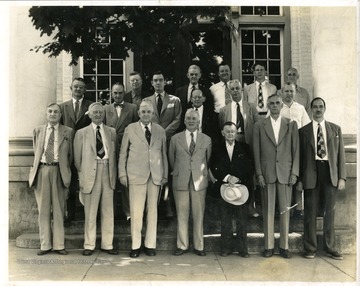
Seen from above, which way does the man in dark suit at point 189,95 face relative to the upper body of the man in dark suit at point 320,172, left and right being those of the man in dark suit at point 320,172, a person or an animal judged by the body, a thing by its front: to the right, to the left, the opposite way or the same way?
the same way

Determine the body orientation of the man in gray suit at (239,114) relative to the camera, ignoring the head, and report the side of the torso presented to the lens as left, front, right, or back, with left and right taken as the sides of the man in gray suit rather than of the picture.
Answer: front

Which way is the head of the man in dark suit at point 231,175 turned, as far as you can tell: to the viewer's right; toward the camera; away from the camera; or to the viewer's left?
toward the camera

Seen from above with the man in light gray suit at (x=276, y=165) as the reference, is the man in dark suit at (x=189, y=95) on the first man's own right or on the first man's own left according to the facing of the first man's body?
on the first man's own right

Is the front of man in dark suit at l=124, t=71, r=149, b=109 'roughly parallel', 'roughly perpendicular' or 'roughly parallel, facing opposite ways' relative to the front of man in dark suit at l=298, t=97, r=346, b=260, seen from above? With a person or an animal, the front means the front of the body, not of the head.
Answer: roughly parallel

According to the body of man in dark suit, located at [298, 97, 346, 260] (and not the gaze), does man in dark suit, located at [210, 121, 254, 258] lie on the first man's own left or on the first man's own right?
on the first man's own right

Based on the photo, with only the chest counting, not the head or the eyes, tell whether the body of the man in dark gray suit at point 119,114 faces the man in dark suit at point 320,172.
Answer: no

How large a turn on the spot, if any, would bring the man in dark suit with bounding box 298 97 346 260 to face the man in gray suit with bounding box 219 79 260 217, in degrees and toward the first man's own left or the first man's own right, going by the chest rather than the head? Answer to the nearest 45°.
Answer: approximately 90° to the first man's own right

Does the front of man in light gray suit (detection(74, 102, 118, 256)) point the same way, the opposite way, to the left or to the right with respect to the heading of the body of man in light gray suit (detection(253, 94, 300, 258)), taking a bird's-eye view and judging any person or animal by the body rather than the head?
the same way

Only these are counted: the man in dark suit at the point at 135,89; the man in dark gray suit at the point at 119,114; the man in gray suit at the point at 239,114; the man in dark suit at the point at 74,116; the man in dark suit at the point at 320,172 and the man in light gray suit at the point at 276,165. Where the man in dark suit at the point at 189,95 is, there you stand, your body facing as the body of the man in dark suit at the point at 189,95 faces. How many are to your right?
3

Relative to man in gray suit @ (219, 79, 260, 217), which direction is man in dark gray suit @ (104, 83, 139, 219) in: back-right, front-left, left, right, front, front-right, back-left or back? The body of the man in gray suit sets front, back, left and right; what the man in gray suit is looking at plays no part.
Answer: right

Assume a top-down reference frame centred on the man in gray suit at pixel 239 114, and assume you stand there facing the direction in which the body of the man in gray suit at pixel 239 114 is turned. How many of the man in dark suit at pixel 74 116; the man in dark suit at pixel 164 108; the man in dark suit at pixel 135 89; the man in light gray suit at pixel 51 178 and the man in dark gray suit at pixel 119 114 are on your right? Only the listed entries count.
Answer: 5

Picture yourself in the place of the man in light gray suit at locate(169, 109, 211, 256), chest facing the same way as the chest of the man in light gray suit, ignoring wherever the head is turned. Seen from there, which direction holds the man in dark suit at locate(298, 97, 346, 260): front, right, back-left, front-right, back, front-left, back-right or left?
left

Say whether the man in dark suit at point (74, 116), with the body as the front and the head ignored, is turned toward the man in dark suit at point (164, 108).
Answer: no

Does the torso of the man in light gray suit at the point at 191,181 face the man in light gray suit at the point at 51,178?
no

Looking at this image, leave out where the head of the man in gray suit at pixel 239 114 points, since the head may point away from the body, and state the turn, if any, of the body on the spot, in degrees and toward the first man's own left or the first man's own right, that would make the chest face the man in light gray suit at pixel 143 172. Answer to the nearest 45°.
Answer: approximately 45° to the first man's own right

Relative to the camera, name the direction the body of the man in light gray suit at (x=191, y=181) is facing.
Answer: toward the camera

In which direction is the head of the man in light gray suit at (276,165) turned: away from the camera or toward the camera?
toward the camera

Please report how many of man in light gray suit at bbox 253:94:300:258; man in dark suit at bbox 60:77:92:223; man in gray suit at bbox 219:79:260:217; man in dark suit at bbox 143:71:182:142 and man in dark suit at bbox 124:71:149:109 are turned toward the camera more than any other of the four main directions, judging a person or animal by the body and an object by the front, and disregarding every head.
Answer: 5

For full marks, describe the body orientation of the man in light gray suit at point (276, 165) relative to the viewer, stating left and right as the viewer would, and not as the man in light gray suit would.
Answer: facing the viewer
